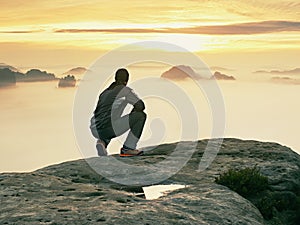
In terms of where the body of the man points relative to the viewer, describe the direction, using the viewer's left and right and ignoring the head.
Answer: facing away from the viewer and to the right of the viewer

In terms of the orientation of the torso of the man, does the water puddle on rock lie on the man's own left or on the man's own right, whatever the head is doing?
on the man's own right
